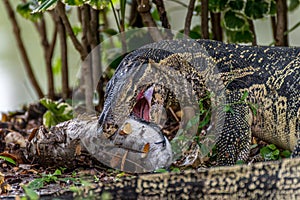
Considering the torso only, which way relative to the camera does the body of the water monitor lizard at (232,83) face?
to the viewer's left

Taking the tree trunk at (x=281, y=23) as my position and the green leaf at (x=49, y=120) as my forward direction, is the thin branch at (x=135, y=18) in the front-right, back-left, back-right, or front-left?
front-right

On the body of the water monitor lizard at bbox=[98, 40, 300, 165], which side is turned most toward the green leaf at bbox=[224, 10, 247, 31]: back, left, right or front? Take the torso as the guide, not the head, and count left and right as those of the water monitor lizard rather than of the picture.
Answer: right

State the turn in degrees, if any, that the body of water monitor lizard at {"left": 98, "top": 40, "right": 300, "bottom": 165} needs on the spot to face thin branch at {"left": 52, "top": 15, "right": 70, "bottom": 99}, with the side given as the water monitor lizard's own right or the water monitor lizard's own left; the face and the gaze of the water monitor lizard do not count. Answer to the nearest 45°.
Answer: approximately 45° to the water monitor lizard's own right

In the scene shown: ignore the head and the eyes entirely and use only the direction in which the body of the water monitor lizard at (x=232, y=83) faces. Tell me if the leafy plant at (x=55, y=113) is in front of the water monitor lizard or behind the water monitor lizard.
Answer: in front

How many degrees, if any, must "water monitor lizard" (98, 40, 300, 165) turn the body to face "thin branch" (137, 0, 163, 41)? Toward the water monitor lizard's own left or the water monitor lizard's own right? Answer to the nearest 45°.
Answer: approximately 45° to the water monitor lizard's own right

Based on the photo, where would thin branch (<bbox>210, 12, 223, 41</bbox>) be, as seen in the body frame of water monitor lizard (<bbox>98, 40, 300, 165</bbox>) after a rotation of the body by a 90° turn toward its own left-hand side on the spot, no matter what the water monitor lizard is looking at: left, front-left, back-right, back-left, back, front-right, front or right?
back

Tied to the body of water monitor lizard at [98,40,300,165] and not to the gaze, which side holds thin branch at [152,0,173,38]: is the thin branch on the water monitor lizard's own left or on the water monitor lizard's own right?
on the water monitor lizard's own right

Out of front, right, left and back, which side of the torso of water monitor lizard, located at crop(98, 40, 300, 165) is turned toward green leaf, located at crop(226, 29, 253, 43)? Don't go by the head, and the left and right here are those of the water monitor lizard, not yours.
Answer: right

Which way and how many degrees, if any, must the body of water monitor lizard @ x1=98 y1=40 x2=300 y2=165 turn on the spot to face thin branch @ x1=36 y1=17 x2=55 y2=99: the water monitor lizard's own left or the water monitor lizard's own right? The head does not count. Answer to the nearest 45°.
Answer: approximately 45° to the water monitor lizard's own right
